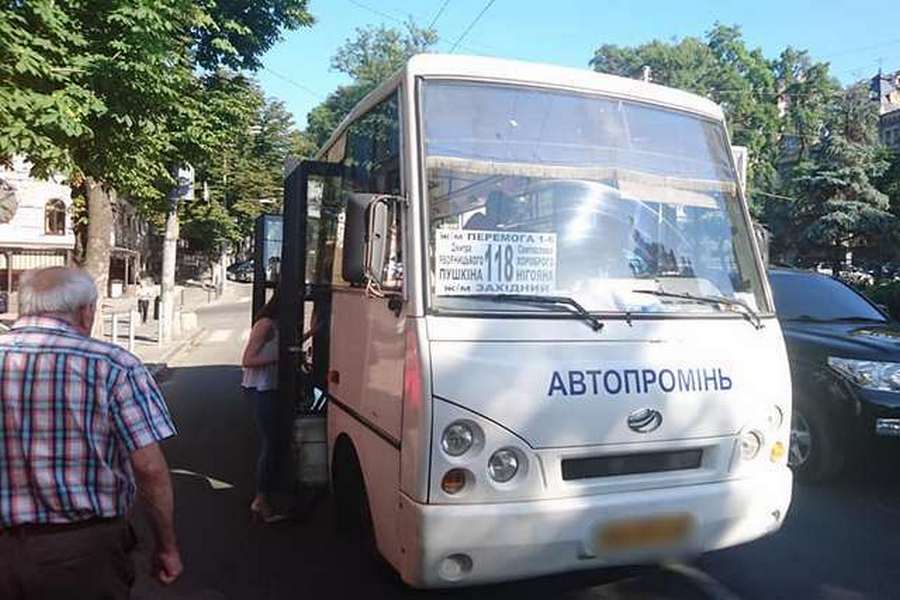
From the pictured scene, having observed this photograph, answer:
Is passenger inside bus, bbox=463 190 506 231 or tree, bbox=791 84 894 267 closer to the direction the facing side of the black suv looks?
the passenger inside bus

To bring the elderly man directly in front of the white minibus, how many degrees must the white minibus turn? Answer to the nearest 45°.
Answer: approximately 90° to its right

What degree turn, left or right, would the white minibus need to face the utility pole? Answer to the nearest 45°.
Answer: approximately 180°

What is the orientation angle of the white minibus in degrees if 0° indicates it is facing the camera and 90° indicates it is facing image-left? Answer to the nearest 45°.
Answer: approximately 315°

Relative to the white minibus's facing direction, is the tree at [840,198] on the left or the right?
on its left

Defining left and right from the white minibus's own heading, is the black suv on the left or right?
on its left
